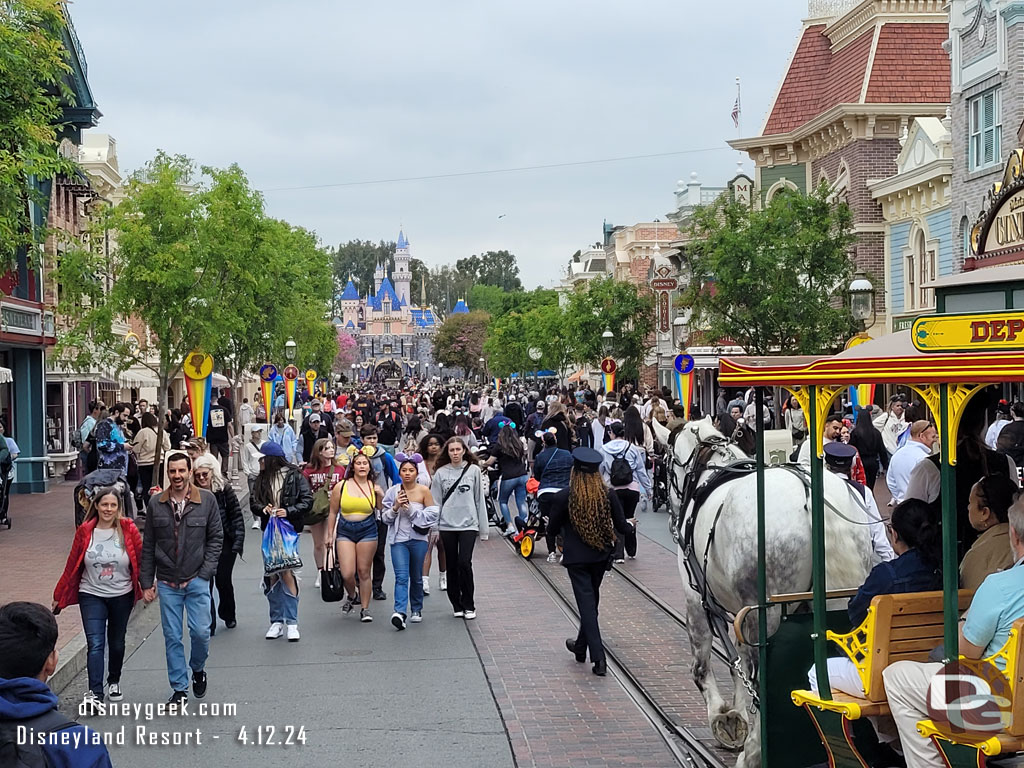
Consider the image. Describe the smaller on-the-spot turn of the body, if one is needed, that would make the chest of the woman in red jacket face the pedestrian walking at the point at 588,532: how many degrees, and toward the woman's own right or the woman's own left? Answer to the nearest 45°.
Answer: approximately 90° to the woman's own left

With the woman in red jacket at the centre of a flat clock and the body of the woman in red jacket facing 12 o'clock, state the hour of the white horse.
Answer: The white horse is roughly at 10 o'clock from the woman in red jacket.

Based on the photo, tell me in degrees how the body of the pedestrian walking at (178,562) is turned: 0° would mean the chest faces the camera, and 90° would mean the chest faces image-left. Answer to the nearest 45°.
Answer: approximately 0°

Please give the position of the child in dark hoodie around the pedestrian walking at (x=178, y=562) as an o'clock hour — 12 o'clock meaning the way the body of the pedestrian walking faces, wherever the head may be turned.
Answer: The child in dark hoodie is roughly at 12 o'clock from the pedestrian walking.

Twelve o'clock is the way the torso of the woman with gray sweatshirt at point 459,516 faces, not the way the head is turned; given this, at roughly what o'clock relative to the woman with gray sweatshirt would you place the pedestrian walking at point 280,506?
The pedestrian walking is roughly at 2 o'clock from the woman with gray sweatshirt.

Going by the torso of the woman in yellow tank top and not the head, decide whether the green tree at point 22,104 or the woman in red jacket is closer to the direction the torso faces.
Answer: the woman in red jacket

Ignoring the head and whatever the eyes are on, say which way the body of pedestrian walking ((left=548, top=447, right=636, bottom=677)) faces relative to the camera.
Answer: away from the camera

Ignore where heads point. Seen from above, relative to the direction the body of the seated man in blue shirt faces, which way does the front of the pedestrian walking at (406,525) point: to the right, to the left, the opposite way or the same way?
the opposite way

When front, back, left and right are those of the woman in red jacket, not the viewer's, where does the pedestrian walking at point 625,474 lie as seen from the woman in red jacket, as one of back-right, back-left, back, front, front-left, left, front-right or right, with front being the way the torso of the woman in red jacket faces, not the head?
back-left

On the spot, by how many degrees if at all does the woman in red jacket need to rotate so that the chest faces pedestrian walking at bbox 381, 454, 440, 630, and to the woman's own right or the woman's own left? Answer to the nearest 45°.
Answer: approximately 135° to the woman's own left

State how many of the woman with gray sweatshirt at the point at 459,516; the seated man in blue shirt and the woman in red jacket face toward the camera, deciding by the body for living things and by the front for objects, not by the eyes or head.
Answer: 2

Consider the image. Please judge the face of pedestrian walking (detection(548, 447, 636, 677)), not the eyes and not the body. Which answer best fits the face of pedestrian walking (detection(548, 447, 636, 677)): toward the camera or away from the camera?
away from the camera

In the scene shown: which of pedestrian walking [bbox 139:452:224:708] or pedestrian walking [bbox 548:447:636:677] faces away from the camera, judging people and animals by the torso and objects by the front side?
pedestrian walking [bbox 548:447:636:677]

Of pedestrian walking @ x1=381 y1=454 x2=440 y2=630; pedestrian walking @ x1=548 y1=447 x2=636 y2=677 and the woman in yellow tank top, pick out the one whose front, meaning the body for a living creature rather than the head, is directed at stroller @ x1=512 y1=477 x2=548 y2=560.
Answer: pedestrian walking @ x1=548 y1=447 x2=636 y2=677
